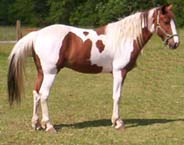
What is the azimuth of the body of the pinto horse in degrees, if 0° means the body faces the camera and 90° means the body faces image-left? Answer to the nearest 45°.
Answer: approximately 270°
